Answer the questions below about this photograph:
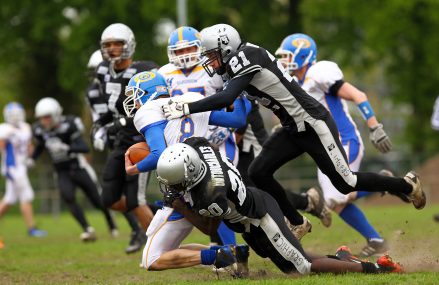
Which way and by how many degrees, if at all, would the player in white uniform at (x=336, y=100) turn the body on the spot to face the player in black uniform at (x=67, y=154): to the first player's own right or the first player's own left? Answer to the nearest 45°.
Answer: approximately 45° to the first player's own right

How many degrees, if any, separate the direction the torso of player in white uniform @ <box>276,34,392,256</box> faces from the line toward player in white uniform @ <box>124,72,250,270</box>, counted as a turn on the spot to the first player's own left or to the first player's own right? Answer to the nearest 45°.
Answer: approximately 45° to the first player's own left

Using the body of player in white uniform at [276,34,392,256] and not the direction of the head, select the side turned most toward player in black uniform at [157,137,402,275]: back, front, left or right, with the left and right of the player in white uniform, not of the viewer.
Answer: left

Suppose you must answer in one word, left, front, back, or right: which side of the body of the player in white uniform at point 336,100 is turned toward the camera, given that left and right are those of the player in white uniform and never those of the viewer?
left

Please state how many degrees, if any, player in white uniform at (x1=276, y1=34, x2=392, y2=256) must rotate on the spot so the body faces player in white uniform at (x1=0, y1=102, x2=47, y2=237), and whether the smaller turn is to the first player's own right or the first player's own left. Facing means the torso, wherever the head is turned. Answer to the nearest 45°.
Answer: approximately 45° to the first player's own right
